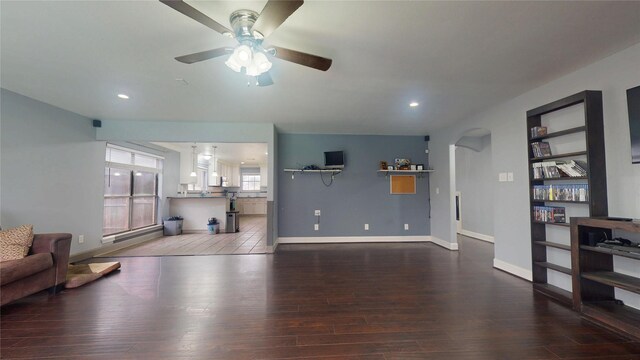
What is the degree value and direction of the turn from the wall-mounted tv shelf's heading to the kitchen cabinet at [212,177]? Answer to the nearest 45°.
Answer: approximately 135° to its right

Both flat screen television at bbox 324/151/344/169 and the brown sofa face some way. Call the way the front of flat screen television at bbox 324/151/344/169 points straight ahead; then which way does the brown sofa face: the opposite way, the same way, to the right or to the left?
to the left

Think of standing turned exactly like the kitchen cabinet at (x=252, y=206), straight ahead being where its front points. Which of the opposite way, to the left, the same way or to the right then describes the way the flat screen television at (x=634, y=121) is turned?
to the right

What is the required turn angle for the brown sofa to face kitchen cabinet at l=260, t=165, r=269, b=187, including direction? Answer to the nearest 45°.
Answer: approximately 90° to its left

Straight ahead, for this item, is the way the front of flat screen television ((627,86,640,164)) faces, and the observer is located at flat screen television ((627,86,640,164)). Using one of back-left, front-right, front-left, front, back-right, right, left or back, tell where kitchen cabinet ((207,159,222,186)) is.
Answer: front-right

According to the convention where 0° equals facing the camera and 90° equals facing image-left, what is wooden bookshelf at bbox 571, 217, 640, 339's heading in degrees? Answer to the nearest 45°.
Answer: approximately 45°

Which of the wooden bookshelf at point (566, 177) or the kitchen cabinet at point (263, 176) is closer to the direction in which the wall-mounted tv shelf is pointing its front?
the wooden bookshelf

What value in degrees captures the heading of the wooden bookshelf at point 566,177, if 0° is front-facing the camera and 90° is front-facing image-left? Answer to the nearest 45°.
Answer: approximately 45°
